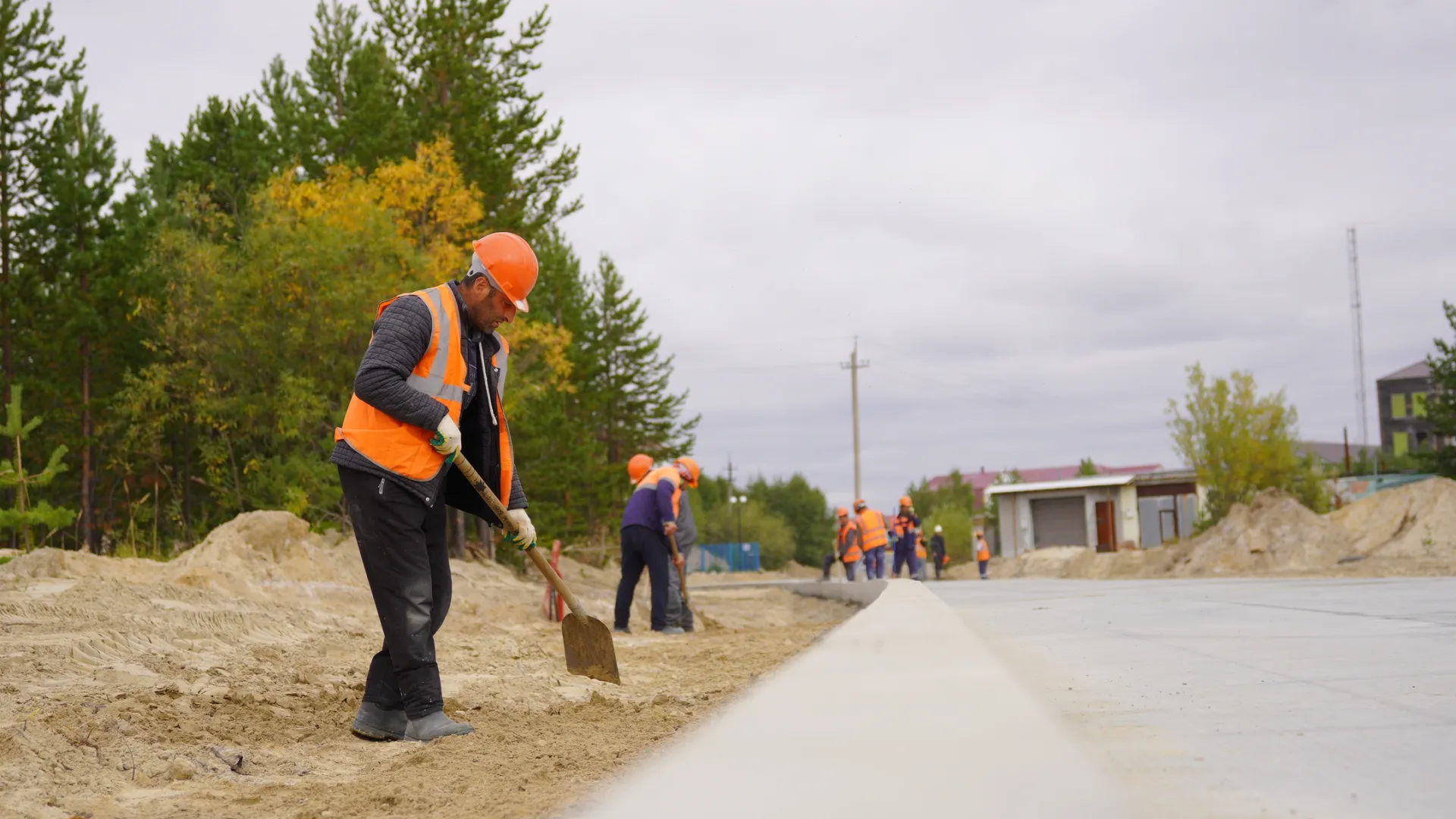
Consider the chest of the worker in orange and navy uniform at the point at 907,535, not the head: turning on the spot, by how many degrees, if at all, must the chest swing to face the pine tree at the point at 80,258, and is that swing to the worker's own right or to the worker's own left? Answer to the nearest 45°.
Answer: approximately 90° to the worker's own right

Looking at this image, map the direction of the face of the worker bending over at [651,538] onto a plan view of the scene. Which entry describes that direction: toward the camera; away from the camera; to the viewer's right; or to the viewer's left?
to the viewer's right

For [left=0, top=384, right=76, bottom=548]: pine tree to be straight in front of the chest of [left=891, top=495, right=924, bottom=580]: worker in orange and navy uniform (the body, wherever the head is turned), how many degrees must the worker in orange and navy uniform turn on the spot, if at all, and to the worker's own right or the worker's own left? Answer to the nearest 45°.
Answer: approximately 45° to the worker's own right

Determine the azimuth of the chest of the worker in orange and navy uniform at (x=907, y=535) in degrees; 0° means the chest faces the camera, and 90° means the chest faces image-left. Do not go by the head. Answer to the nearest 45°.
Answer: approximately 0°

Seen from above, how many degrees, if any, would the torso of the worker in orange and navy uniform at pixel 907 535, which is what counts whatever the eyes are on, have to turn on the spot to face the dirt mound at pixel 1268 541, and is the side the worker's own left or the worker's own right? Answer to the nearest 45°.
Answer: approximately 90° to the worker's own left

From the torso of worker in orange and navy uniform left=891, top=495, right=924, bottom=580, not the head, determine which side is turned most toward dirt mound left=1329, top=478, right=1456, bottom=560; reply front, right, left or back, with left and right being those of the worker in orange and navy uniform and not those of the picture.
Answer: left

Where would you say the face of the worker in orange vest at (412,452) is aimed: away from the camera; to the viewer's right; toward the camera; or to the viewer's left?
to the viewer's right

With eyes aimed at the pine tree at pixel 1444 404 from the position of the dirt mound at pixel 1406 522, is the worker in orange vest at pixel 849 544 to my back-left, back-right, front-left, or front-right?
back-left

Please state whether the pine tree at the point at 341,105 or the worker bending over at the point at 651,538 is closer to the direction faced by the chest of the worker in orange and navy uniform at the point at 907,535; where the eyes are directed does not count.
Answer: the worker bending over
